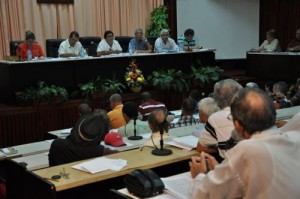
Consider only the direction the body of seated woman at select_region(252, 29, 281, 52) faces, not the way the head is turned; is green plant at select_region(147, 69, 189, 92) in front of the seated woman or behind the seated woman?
in front

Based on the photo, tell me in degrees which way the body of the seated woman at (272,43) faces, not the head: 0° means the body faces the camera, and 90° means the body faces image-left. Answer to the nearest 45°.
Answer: approximately 45°

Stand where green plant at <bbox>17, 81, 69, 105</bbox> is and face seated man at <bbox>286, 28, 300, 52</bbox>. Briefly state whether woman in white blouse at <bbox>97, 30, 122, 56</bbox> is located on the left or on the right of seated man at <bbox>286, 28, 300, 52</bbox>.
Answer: left

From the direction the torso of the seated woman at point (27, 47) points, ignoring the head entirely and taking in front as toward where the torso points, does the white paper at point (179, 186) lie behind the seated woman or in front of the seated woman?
in front

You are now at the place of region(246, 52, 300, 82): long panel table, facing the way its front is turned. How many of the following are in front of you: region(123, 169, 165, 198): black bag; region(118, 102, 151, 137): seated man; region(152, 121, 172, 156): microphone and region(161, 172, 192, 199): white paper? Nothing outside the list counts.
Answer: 4

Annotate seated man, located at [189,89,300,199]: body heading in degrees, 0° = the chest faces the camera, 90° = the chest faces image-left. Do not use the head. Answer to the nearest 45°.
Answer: approximately 135°

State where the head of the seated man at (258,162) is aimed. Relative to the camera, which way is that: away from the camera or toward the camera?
away from the camera

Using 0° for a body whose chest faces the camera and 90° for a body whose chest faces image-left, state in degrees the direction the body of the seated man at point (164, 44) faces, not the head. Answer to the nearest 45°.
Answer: approximately 0°

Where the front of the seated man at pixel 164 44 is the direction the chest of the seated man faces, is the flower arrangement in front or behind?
in front

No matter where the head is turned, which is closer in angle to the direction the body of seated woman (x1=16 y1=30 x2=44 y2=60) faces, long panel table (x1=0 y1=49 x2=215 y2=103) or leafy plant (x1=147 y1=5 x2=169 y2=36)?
the long panel table

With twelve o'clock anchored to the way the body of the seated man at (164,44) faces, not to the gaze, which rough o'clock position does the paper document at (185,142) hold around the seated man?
The paper document is roughly at 12 o'clock from the seated man.
